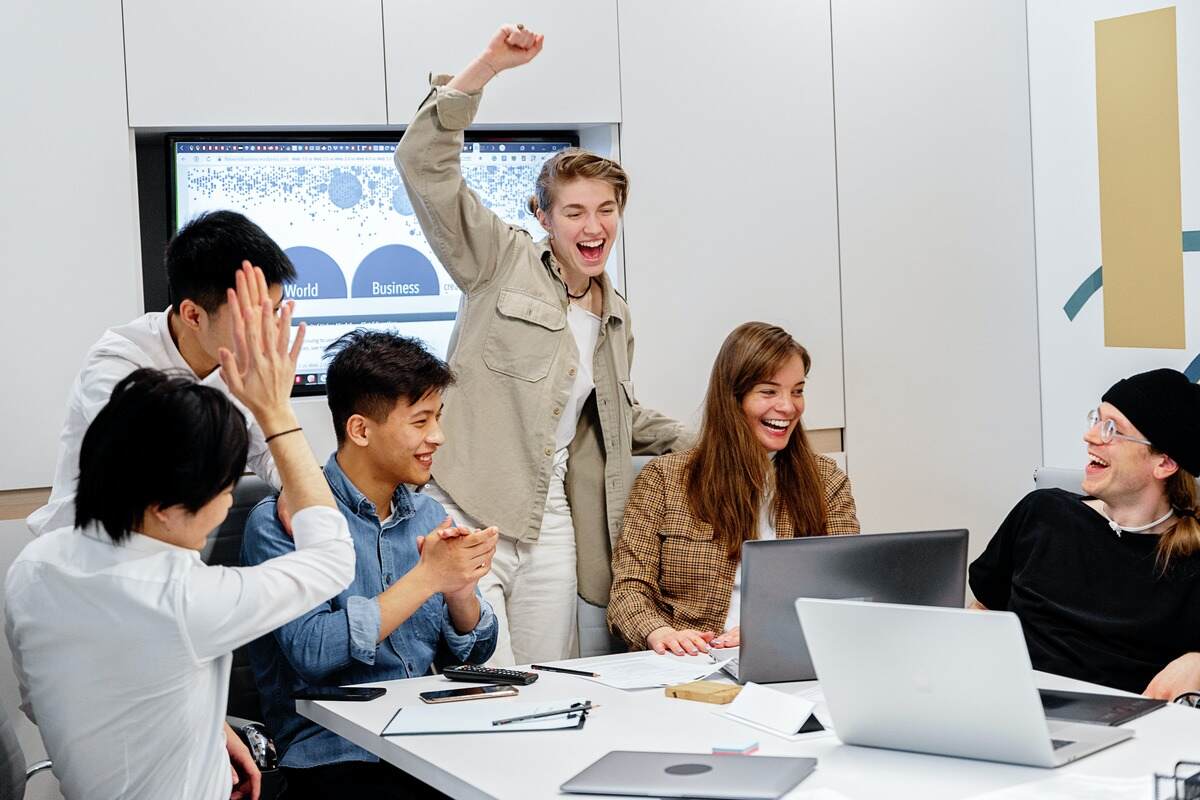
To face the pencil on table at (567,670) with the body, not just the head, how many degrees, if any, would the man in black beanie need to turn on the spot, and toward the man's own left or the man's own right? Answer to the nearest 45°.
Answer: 0° — they already face it

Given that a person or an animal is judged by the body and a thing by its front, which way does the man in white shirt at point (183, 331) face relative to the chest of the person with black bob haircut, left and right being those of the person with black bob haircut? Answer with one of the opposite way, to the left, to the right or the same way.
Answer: to the right

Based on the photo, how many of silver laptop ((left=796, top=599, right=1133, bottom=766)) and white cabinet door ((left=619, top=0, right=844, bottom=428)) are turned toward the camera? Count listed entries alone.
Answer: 1

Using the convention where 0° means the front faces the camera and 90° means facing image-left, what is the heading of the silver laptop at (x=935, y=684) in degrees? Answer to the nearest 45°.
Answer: approximately 225°

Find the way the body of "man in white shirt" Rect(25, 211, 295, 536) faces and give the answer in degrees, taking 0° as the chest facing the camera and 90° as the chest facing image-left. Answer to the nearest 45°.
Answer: approximately 315°

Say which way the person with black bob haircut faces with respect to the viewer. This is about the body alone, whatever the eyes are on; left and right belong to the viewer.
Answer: facing away from the viewer and to the right of the viewer

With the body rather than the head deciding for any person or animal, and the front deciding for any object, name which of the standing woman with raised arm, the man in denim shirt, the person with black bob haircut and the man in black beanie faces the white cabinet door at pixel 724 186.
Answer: the person with black bob haircut

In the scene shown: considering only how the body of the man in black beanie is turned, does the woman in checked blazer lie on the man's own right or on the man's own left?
on the man's own right

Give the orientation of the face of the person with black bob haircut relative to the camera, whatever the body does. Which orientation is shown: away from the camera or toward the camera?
away from the camera

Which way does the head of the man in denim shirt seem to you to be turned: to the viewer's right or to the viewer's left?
to the viewer's right
